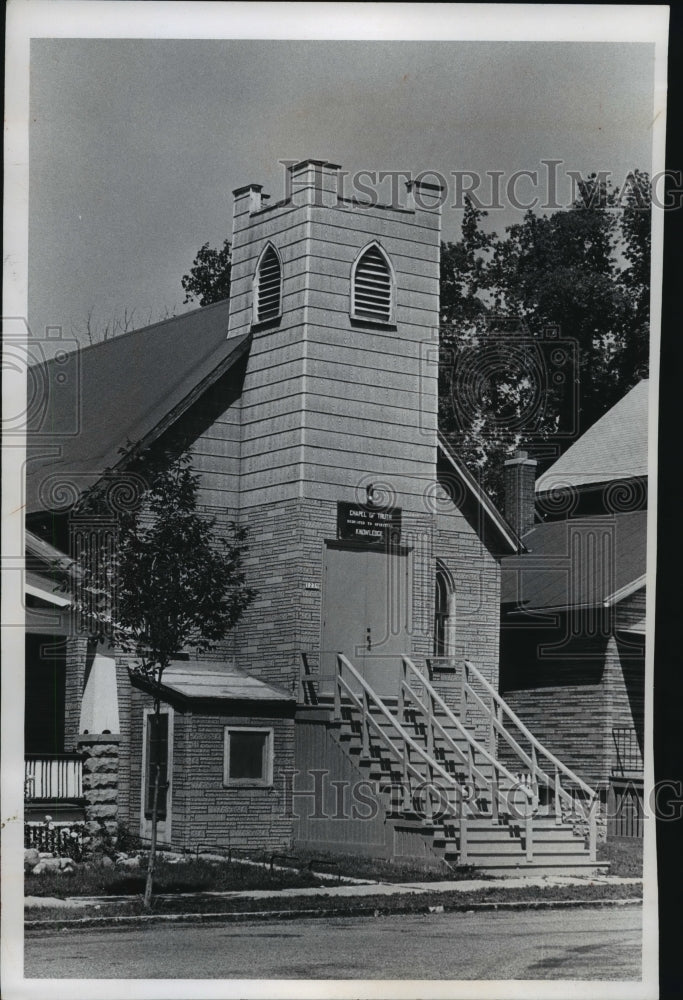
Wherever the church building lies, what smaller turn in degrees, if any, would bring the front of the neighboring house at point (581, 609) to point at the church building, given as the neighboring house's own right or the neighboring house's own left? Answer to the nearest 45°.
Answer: approximately 90° to the neighboring house's own right

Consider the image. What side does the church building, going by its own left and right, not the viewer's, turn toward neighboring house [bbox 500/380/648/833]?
left

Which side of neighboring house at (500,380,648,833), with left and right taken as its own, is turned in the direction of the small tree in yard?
right

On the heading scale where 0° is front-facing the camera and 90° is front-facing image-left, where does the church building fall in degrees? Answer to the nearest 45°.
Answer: approximately 315°
